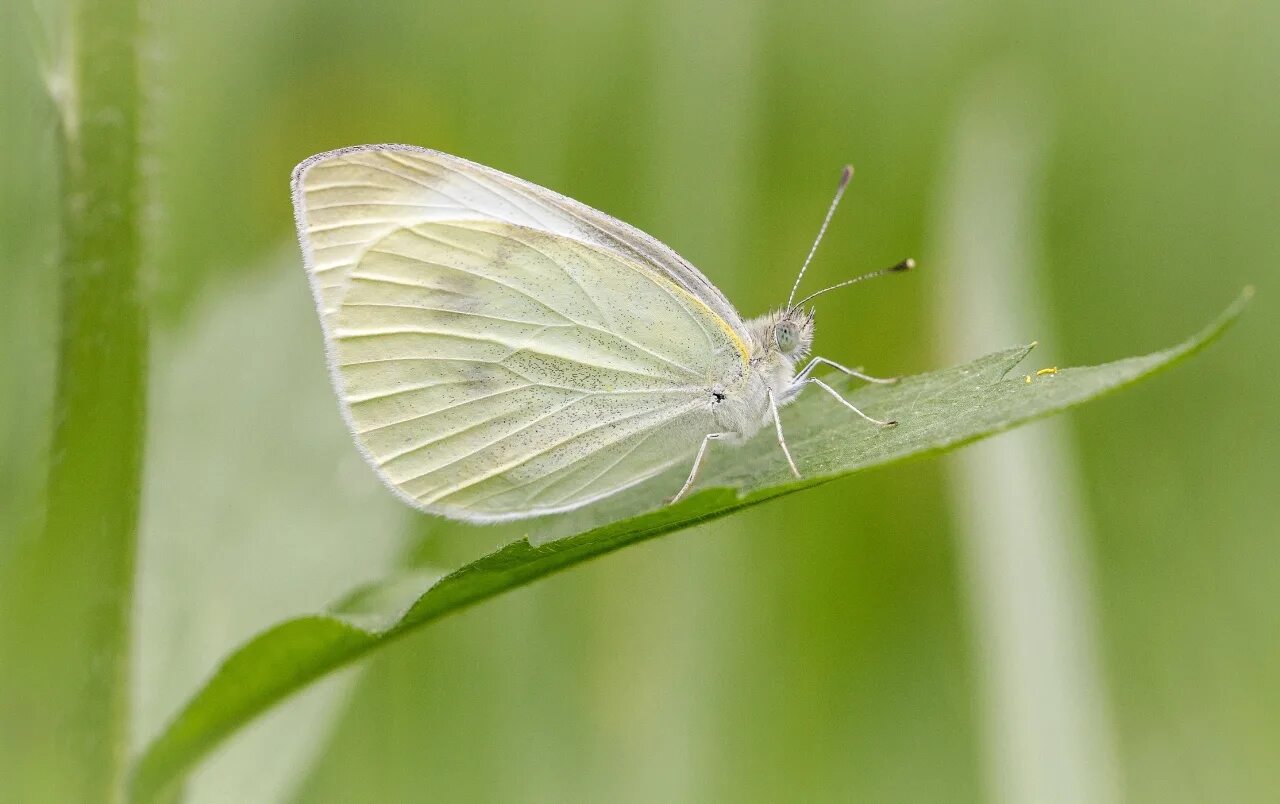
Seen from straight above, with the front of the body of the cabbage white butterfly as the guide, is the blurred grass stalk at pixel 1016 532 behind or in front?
in front

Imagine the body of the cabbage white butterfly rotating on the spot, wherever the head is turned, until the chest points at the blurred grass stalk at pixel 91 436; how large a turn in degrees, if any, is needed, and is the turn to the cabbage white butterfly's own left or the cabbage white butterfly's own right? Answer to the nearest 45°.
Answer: approximately 135° to the cabbage white butterfly's own right

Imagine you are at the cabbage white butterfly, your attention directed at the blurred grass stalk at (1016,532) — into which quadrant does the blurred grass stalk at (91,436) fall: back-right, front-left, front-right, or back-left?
back-left

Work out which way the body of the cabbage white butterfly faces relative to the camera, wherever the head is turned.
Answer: to the viewer's right
